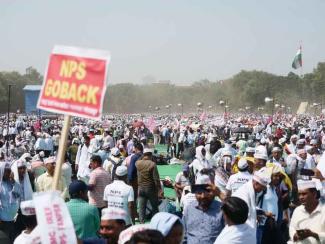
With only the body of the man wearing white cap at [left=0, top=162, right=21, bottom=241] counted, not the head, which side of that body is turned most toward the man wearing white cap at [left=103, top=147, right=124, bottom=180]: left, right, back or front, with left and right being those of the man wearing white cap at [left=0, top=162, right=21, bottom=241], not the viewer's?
left

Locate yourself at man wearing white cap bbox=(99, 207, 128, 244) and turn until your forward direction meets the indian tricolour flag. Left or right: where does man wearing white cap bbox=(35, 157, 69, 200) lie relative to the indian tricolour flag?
left

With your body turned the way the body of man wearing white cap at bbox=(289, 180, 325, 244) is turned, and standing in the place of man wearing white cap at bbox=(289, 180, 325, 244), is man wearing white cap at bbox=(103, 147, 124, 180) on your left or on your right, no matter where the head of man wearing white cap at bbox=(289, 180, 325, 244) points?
on your right

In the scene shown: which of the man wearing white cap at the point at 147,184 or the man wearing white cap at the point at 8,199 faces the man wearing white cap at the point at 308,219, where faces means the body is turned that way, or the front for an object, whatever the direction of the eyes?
the man wearing white cap at the point at 8,199

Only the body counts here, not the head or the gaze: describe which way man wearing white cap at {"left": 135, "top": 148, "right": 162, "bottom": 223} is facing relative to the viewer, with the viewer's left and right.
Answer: facing away from the viewer

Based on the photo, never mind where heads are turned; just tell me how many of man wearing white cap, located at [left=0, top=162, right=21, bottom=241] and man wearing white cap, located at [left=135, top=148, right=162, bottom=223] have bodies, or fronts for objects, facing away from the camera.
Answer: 1
